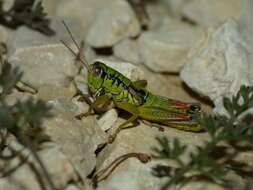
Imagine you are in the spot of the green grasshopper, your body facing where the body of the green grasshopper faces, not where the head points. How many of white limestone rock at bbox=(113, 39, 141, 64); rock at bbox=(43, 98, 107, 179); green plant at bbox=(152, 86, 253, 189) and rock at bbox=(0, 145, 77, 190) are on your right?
1

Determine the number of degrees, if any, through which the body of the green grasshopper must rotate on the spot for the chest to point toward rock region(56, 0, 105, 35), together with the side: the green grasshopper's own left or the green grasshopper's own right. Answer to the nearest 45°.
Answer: approximately 45° to the green grasshopper's own right

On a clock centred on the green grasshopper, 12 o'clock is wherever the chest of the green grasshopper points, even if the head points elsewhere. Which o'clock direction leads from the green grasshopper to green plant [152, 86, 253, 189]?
The green plant is roughly at 8 o'clock from the green grasshopper.

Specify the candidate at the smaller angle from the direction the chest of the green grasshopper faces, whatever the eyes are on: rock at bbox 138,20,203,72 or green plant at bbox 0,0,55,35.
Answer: the green plant

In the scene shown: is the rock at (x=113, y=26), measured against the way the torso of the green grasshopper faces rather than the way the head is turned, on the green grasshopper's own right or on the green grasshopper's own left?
on the green grasshopper's own right

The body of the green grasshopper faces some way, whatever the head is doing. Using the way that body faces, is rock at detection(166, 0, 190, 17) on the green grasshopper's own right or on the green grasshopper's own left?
on the green grasshopper's own right

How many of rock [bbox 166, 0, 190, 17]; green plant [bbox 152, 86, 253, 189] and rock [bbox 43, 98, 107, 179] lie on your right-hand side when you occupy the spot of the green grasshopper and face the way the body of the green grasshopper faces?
1

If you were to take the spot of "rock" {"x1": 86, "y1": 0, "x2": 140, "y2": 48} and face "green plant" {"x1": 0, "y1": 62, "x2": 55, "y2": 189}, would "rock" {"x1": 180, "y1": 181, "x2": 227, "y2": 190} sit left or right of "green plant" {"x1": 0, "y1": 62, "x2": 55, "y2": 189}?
left

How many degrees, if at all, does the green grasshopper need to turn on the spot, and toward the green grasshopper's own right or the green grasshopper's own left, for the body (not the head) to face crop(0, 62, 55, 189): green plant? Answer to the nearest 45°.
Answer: approximately 45° to the green grasshopper's own left

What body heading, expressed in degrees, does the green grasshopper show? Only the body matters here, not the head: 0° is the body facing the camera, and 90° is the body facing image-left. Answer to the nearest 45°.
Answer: approximately 90°

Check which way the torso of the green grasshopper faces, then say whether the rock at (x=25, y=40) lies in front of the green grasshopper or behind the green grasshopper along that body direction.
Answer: in front

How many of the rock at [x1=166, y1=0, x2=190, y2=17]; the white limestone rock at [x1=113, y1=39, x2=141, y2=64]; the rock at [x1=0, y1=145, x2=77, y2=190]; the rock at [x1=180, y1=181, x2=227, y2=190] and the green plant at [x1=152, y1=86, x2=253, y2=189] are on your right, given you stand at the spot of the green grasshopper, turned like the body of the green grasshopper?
2

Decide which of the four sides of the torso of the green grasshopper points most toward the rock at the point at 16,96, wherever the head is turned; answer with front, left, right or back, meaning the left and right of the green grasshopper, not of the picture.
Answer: front

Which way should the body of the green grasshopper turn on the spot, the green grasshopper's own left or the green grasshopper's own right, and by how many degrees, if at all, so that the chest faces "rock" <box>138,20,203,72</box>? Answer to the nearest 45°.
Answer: approximately 90° to the green grasshopper's own right
